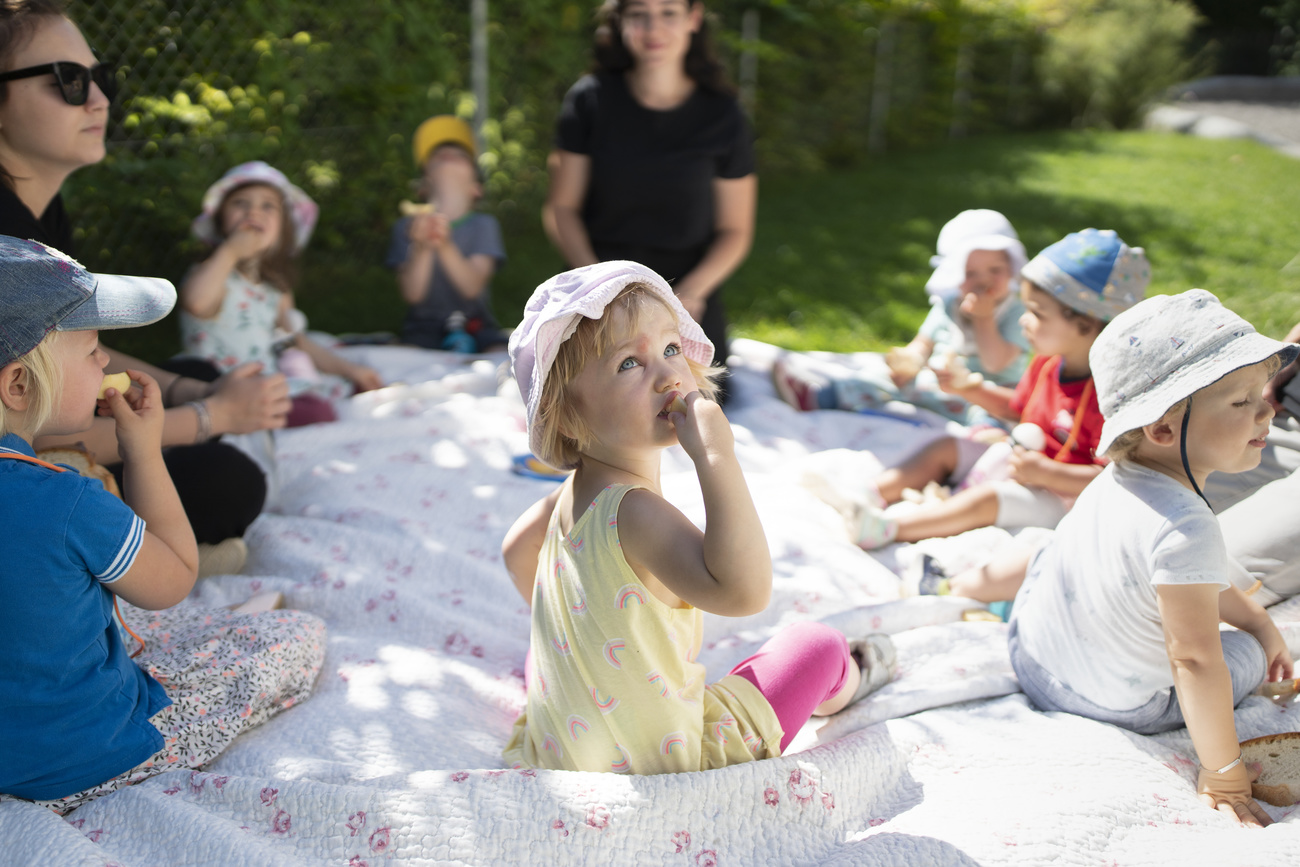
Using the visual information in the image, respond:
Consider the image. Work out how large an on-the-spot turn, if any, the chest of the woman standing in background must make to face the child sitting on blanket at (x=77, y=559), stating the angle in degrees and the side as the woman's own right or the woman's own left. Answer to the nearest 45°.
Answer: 0° — they already face them

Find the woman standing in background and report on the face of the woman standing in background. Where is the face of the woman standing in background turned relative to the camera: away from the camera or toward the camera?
toward the camera

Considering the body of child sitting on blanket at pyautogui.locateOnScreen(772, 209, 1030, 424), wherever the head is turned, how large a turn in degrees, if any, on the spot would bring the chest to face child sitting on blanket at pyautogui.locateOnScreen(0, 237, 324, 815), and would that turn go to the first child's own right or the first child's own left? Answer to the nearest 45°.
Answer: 0° — they already face them

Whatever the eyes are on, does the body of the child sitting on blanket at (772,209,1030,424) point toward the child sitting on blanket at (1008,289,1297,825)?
no

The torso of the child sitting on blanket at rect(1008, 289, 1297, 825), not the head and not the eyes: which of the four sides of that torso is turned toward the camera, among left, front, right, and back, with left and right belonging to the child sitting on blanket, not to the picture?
right

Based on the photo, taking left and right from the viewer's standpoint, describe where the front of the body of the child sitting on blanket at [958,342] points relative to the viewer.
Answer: facing the viewer and to the left of the viewer

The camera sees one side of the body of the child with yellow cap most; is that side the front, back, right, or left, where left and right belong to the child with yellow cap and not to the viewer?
front

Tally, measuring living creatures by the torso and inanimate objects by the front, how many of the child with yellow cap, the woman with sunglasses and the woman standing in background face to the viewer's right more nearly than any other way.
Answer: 1

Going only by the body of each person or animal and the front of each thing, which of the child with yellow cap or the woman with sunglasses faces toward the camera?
the child with yellow cap

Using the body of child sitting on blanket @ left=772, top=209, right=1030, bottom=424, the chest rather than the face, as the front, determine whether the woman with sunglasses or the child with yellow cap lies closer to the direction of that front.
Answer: the woman with sunglasses

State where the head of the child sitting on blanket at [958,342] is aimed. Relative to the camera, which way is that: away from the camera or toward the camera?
toward the camera

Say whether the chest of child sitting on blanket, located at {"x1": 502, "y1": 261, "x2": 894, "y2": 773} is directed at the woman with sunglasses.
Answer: no

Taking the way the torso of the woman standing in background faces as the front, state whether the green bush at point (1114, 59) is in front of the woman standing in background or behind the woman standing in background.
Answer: behind

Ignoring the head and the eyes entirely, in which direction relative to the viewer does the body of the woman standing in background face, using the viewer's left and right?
facing the viewer
